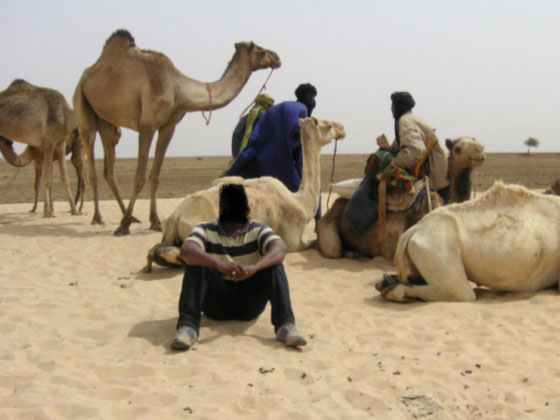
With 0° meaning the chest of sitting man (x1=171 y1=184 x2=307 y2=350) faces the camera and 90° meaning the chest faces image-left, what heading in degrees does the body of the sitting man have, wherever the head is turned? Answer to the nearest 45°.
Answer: approximately 0°

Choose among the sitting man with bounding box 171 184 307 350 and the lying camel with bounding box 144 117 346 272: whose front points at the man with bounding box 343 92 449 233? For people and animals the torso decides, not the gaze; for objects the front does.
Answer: the lying camel

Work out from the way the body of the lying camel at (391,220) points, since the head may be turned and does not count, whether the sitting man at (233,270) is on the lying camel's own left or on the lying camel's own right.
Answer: on the lying camel's own right

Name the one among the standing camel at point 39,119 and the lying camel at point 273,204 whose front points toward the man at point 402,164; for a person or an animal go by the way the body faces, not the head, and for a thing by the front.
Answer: the lying camel

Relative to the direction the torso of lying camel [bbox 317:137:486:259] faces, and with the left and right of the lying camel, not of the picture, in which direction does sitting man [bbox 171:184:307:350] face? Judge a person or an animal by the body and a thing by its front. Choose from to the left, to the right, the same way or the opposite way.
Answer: to the right

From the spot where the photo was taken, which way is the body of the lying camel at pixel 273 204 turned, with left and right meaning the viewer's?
facing to the right of the viewer

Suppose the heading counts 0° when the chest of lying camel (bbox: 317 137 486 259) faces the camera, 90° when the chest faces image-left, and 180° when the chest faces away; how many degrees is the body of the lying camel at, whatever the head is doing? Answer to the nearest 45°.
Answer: approximately 270°

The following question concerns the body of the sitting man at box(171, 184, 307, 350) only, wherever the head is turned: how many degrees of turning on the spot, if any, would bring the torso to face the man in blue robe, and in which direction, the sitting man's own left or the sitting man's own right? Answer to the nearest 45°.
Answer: approximately 180°

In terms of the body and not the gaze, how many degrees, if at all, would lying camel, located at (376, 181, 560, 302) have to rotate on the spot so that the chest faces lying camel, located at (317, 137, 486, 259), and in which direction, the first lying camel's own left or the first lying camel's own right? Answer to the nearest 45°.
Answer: approximately 135° to the first lying camel's own left

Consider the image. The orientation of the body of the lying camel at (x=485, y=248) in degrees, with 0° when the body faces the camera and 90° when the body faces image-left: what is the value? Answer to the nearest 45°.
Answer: approximately 270°

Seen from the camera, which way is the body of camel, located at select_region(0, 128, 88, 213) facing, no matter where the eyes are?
to the viewer's left

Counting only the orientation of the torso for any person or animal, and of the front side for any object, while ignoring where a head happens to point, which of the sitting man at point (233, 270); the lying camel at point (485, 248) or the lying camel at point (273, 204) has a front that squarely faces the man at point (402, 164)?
the lying camel at point (273, 204)

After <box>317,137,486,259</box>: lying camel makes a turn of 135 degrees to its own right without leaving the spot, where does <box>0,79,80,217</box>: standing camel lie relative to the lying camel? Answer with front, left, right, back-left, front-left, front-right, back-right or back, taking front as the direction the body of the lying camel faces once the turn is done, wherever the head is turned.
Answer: right
